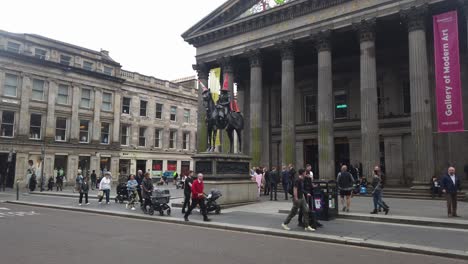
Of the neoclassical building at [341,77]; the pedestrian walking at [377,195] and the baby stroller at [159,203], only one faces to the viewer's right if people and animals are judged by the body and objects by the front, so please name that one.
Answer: the baby stroller

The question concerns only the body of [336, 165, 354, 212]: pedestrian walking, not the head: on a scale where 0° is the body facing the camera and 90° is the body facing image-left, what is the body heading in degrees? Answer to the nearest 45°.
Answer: approximately 180°

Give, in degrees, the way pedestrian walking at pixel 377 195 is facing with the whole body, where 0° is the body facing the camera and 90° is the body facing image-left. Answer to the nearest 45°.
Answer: approximately 90°

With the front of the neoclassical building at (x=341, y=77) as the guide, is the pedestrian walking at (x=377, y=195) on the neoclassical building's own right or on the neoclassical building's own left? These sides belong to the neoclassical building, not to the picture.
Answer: on the neoclassical building's own left

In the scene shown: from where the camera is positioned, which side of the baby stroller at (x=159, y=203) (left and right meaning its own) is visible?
right

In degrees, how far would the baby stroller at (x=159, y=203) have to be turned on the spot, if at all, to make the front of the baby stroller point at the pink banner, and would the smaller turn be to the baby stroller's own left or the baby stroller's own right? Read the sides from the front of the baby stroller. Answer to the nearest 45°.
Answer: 0° — it already faces it

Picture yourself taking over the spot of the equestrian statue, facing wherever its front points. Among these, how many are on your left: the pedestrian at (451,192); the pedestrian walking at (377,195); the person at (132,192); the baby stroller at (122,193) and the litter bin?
3

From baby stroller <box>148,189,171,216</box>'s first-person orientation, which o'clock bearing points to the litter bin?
The litter bin is roughly at 1 o'clock from the baby stroller.
